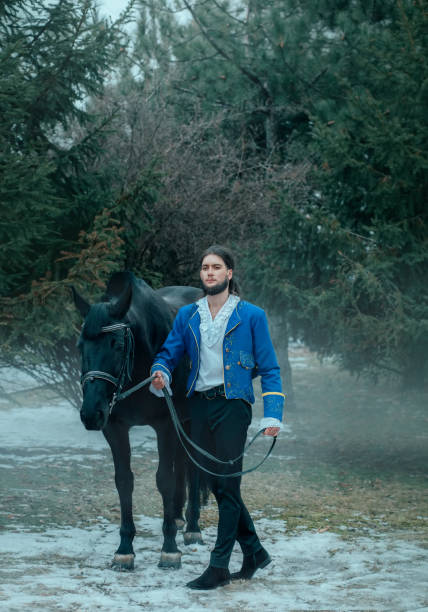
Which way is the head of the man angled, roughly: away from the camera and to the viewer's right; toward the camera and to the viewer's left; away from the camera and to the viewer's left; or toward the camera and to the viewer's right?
toward the camera and to the viewer's left

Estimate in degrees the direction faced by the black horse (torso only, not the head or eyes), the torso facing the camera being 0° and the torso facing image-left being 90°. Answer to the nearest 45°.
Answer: approximately 45°

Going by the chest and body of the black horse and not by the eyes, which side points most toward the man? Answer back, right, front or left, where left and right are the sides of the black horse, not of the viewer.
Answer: left
